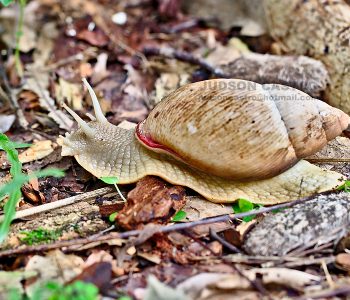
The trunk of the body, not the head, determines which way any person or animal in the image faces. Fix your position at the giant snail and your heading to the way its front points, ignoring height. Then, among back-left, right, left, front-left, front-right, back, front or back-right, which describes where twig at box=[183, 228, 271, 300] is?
left

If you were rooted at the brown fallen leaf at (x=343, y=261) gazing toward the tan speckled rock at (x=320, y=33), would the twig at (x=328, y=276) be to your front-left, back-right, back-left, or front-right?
back-left

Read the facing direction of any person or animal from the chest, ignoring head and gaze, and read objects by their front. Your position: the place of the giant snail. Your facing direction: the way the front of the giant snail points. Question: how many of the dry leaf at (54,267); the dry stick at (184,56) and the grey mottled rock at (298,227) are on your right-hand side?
1

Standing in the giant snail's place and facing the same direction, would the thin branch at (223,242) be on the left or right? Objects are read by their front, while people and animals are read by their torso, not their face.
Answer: on its left

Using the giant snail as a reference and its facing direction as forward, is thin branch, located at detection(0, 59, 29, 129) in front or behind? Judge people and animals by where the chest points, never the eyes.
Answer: in front

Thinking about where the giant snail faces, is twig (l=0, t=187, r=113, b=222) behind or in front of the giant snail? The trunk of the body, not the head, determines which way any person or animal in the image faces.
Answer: in front

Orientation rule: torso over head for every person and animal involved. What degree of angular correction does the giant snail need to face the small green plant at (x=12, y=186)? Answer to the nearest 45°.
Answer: approximately 45° to its left

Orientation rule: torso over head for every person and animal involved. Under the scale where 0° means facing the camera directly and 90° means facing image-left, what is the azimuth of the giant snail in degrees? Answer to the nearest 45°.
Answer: approximately 90°
